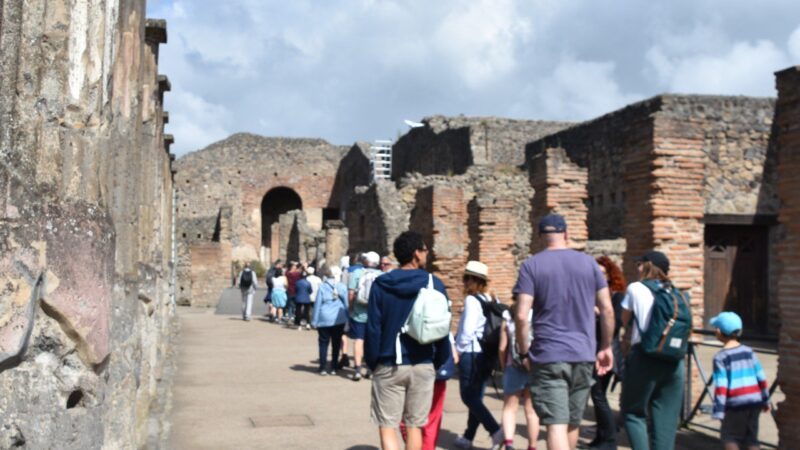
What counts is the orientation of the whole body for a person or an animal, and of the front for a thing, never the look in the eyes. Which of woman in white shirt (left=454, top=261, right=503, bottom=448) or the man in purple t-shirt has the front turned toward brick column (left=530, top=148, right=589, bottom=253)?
the man in purple t-shirt

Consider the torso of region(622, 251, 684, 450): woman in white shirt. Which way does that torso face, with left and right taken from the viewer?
facing away from the viewer and to the left of the viewer

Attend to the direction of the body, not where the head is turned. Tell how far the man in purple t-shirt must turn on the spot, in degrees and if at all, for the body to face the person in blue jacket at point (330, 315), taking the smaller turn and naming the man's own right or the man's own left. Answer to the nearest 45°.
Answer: approximately 45° to the man's own left

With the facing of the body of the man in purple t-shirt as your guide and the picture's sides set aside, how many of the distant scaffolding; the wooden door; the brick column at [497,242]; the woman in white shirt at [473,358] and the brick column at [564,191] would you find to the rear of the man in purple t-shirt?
0

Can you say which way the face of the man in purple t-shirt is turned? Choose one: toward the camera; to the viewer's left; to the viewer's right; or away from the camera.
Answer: away from the camera

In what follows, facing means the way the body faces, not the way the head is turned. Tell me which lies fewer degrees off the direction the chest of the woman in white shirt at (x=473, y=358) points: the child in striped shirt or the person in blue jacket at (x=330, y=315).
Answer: the person in blue jacket

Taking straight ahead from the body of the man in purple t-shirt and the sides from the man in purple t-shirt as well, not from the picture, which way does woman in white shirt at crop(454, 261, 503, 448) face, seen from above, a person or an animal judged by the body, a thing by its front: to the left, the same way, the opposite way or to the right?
to the left

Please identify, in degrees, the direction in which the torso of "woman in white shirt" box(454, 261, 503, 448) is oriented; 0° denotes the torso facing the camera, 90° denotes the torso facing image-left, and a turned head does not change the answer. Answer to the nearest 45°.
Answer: approximately 90°

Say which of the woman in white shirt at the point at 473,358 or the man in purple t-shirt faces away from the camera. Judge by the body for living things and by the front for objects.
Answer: the man in purple t-shirt

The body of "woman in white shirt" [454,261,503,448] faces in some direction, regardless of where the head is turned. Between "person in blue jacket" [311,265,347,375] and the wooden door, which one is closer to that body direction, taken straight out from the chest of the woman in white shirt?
the person in blue jacket

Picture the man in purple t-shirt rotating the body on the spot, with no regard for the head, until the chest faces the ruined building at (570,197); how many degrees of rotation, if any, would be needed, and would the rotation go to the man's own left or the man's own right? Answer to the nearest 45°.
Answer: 0° — they already face it

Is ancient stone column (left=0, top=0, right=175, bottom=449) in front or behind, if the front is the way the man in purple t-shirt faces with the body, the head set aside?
behind

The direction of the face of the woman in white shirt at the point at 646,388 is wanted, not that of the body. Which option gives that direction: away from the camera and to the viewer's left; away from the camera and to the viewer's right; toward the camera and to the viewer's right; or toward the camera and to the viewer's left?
away from the camera and to the viewer's left

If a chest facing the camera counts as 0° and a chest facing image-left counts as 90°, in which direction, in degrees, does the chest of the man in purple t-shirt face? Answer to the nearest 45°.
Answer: approximately 180°

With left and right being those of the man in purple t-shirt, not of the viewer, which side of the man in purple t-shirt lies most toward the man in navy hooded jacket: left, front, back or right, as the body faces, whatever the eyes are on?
left

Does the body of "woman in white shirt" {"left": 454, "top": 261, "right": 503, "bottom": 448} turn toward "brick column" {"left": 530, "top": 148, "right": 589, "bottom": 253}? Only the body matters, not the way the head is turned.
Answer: no

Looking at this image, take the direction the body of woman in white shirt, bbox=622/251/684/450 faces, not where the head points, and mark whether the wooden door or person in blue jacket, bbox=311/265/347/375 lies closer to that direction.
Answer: the person in blue jacket
